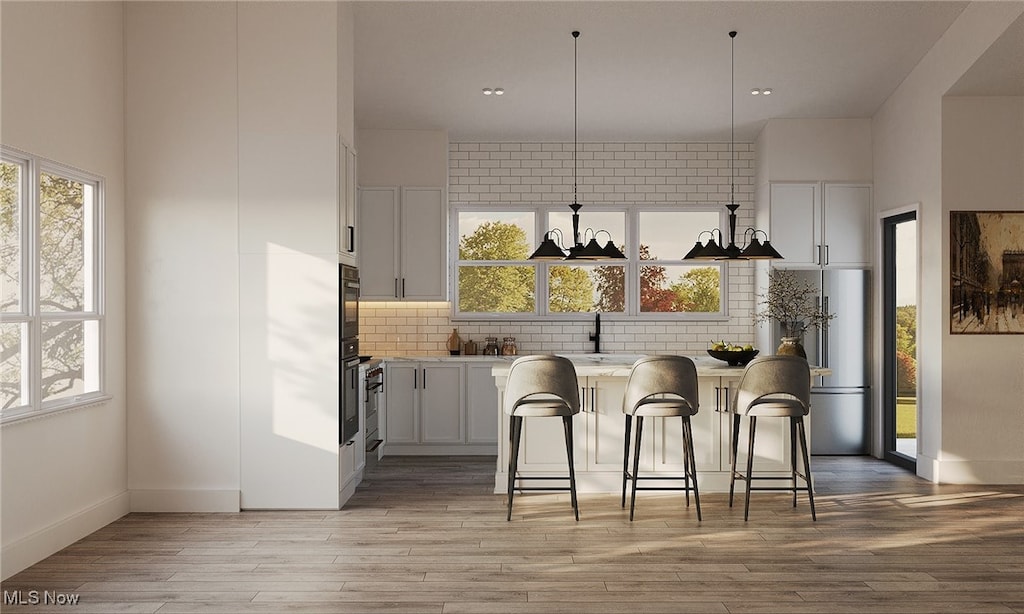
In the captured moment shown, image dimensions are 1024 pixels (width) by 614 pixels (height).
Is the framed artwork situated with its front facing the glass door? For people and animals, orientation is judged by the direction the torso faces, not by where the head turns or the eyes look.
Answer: no

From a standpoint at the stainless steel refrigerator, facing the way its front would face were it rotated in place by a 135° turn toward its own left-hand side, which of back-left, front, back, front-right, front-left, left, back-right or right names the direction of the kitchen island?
back

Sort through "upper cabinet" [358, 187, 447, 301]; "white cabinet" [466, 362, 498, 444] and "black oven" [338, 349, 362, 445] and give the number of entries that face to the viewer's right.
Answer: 1

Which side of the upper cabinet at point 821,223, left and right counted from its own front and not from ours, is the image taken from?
front

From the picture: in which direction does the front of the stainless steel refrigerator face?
toward the camera

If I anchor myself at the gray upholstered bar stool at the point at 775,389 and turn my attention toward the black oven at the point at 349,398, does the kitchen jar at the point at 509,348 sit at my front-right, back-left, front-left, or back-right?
front-right

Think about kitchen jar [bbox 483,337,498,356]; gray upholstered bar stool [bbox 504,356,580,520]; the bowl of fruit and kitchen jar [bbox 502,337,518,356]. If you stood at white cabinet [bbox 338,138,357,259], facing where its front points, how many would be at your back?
0

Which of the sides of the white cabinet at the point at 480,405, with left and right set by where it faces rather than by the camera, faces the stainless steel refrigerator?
left

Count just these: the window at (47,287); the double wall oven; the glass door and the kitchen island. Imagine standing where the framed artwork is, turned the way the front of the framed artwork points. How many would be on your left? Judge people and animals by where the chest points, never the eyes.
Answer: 0

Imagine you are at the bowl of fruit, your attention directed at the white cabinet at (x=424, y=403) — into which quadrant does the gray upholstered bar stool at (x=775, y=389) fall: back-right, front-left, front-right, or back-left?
back-left

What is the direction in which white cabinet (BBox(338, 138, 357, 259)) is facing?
to the viewer's right

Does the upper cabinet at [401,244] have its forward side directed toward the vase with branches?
no

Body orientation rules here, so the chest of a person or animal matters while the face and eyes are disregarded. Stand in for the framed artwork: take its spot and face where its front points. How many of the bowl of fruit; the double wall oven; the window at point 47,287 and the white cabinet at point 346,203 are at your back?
0

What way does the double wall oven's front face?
to the viewer's right

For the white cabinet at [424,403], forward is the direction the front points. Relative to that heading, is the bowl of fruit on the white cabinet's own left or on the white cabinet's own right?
on the white cabinet's own left

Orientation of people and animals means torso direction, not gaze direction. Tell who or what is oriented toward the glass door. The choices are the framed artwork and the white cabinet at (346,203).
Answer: the white cabinet

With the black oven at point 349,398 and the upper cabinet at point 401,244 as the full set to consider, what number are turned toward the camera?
1
